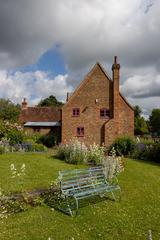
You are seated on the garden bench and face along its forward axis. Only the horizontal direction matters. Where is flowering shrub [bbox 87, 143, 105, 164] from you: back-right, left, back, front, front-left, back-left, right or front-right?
back-left

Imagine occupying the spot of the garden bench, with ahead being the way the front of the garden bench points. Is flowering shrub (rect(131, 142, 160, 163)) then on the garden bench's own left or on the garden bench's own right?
on the garden bench's own left

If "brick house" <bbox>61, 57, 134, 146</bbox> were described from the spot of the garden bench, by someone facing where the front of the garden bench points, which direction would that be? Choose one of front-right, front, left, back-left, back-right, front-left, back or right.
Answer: back-left

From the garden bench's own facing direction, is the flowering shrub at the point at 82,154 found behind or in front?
behind

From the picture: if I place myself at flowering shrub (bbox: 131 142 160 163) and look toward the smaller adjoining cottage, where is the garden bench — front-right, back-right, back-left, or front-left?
back-left

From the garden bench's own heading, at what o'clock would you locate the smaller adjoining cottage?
The smaller adjoining cottage is roughly at 7 o'clock from the garden bench.
